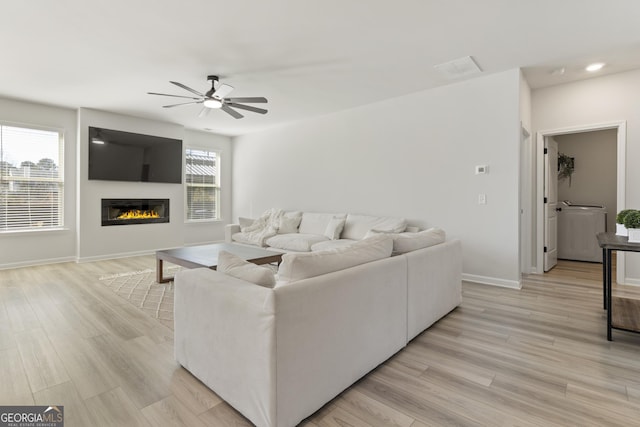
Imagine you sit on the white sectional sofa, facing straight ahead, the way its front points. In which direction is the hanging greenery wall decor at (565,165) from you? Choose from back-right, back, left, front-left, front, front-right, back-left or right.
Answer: right

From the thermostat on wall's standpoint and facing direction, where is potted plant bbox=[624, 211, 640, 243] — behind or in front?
in front

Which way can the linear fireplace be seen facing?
toward the camera

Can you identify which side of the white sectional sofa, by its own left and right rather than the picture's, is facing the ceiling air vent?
right

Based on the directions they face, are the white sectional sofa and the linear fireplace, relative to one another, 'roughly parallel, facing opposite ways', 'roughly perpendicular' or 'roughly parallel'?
roughly parallel, facing opposite ways

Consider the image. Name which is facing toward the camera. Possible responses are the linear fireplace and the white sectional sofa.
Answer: the linear fireplace

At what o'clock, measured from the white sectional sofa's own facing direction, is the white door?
The white door is roughly at 3 o'clock from the white sectional sofa.

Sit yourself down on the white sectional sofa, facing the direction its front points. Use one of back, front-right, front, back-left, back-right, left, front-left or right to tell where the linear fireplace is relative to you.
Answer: front

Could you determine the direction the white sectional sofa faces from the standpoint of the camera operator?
facing away from the viewer and to the left of the viewer

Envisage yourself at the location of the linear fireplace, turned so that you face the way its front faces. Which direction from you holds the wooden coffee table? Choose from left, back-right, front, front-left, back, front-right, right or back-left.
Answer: front

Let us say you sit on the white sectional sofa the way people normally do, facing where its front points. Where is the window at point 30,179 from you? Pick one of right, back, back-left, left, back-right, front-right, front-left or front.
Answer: front

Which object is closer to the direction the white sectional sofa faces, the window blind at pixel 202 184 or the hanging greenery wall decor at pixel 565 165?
the window blind

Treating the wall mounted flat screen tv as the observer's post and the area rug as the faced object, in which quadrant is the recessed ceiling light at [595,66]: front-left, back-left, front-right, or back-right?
front-left

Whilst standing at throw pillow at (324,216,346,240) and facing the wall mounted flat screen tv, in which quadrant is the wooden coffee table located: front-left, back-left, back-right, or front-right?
front-left

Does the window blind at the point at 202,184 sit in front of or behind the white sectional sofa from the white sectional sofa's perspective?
in front

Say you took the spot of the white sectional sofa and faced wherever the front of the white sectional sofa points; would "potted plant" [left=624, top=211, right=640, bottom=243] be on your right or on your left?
on your right
